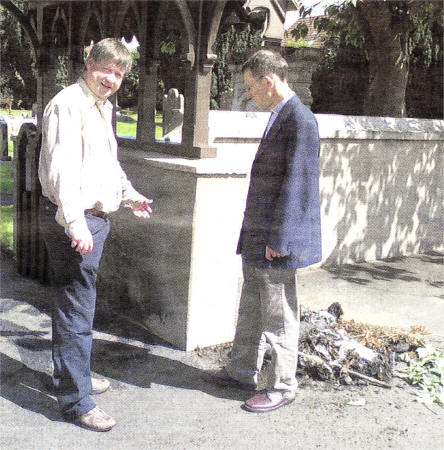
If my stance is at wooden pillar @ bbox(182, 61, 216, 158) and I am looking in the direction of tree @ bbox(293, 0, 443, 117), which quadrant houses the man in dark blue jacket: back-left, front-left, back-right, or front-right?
back-right

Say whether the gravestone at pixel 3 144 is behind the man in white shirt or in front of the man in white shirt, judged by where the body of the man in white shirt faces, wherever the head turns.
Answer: behind

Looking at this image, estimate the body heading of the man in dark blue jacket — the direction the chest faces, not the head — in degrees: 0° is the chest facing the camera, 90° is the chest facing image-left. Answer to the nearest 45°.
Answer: approximately 90°

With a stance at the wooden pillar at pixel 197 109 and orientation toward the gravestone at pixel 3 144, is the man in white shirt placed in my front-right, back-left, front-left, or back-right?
back-left

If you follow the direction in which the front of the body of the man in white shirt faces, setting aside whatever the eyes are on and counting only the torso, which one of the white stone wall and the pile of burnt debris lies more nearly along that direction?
the pile of burnt debris

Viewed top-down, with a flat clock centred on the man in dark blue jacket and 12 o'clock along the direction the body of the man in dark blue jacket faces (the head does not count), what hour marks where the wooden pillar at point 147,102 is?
The wooden pillar is roughly at 2 o'clock from the man in dark blue jacket.

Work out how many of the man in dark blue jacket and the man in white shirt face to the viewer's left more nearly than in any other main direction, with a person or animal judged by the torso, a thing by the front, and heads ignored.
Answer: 1

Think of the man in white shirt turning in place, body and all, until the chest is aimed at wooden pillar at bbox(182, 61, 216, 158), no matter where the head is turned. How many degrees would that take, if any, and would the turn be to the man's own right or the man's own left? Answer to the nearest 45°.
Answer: approximately 90° to the man's own left

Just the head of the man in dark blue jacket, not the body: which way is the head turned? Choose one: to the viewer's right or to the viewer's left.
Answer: to the viewer's left

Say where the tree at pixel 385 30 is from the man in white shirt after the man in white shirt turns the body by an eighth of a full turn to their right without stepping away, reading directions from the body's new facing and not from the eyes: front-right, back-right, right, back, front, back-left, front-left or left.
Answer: back-left

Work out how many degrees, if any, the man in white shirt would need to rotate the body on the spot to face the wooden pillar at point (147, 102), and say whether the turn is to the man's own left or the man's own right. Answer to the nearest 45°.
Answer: approximately 135° to the man's own left

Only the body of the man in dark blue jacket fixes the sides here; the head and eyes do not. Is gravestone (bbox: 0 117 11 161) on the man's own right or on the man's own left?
on the man's own right

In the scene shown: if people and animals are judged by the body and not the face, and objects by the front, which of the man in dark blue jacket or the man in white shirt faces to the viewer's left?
the man in dark blue jacket

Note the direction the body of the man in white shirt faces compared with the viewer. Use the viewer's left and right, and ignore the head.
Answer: facing the viewer and to the right of the viewer
